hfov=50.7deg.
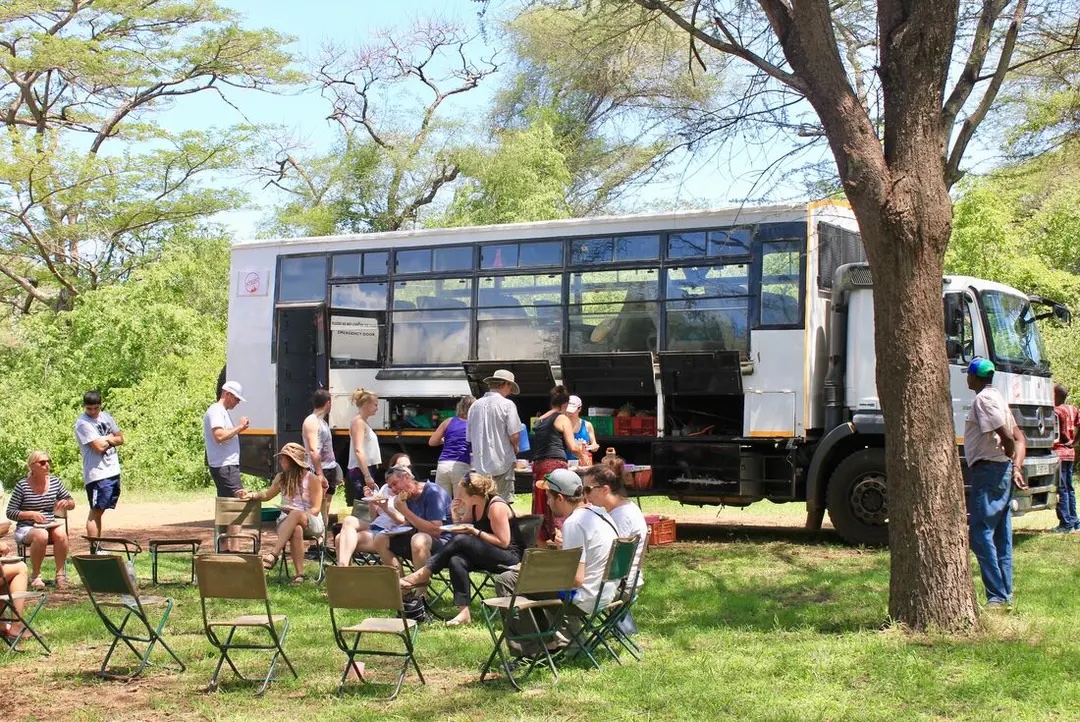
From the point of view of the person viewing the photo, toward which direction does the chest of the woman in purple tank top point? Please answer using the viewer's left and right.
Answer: facing away from the viewer

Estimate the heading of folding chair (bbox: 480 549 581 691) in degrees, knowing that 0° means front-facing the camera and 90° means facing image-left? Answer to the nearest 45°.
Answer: approximately 135°

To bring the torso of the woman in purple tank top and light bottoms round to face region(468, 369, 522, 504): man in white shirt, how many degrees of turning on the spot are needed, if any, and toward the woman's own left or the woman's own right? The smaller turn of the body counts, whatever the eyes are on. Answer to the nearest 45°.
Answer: approximately 135° to the woman's own right

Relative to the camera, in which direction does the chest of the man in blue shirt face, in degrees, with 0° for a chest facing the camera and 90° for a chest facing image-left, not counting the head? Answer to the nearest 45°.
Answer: approximately 45°

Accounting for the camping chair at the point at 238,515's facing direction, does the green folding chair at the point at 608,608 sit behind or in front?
behind

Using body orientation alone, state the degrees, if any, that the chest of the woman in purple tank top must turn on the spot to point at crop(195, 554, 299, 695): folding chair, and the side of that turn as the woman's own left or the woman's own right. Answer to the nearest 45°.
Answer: approximately 180°

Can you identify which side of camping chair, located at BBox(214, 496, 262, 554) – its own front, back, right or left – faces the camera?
back

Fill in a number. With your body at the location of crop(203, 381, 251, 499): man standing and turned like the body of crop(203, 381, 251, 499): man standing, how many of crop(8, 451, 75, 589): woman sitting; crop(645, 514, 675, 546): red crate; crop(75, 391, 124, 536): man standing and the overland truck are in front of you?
2

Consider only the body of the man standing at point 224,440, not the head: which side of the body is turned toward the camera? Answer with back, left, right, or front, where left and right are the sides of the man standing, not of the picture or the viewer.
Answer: right

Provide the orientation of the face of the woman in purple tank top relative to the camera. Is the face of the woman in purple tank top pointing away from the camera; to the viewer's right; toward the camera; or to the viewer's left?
away from the camera

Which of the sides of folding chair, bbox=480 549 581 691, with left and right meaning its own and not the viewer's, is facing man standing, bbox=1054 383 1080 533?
right
